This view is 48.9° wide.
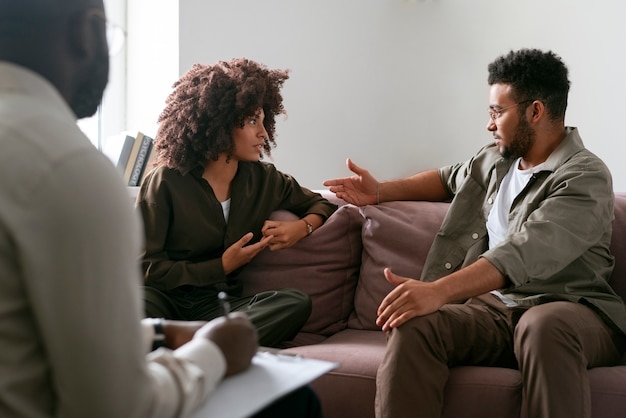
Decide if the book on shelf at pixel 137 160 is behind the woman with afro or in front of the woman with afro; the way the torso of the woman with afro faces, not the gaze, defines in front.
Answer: behind

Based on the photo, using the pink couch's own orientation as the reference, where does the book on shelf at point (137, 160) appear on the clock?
The book on shelf is roughly at 4 o'clock from the pink couch.

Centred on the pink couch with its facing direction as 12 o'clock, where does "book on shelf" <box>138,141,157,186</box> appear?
The book on shelf is roughly at 4 o'clock from the pink couch.

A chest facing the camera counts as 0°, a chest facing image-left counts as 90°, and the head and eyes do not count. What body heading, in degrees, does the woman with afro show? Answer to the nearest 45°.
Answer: approximately 315°

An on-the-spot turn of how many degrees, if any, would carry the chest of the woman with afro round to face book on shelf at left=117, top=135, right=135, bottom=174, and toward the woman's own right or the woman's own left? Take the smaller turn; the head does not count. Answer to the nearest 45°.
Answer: approximately 180°

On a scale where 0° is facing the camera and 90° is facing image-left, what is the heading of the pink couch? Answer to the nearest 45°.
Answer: approximately 0°

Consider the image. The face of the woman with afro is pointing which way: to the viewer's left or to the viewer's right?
to the viewer's right

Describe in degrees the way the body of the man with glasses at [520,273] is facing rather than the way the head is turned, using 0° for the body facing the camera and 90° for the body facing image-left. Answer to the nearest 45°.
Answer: approximately 45°

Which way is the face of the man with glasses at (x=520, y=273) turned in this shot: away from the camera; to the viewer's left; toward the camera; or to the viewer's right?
to the viewer's left
